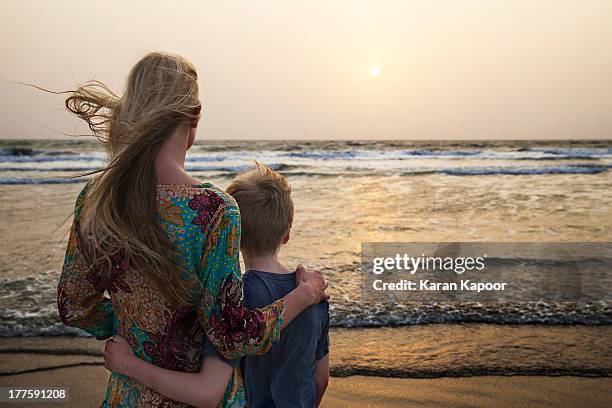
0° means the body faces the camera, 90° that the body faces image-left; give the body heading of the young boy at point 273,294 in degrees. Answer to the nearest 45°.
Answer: approximately 180°
